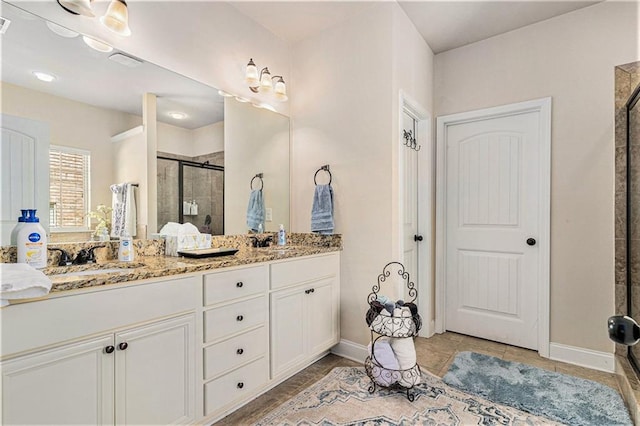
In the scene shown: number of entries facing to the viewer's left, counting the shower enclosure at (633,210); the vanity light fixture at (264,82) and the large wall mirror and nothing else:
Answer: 1

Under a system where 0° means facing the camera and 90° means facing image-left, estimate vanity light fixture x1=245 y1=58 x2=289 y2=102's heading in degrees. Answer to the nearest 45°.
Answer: approximately 315°

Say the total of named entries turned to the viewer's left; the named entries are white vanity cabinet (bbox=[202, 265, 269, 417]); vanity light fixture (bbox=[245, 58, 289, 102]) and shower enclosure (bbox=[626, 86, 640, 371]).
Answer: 1

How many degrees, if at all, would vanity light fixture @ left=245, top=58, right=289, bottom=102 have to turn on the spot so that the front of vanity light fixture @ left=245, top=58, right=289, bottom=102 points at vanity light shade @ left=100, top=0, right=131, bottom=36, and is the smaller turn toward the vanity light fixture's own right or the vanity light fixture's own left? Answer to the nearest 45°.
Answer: approximately 90° to the vanity light fixture's own right

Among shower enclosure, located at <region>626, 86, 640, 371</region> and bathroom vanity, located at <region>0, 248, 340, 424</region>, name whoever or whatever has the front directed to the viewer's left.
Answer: the shower enclosure

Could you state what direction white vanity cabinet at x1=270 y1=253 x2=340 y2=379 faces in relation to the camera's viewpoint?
facing the viewer and to the right of the viewer

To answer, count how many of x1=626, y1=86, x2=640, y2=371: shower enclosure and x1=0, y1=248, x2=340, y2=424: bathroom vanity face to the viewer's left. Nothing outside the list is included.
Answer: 1

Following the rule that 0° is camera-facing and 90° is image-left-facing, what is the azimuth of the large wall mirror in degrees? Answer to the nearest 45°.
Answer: approximately 315°

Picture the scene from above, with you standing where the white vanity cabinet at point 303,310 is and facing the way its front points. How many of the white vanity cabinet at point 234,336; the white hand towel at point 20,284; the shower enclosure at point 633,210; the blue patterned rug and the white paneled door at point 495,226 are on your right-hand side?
2

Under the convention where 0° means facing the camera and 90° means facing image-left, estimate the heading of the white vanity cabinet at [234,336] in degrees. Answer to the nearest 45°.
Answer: approximately 315°

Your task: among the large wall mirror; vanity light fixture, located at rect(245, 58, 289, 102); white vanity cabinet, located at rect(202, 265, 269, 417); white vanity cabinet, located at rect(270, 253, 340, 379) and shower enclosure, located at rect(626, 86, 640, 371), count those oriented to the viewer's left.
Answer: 1

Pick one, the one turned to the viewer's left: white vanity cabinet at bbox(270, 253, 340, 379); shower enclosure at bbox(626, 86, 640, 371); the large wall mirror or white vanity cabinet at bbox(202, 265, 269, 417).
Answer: the shower enclosure

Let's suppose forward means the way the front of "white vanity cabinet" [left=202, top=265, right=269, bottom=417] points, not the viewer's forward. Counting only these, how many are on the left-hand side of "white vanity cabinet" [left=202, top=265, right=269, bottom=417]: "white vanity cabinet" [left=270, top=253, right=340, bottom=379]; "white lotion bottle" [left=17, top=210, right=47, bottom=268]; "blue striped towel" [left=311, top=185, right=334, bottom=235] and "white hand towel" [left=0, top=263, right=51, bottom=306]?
2

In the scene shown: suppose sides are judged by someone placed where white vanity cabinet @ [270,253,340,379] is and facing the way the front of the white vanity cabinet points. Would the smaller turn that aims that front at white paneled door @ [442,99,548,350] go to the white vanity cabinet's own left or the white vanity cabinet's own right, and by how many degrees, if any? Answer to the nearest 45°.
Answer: approximately 45° to the white vanity cabinet's own left
